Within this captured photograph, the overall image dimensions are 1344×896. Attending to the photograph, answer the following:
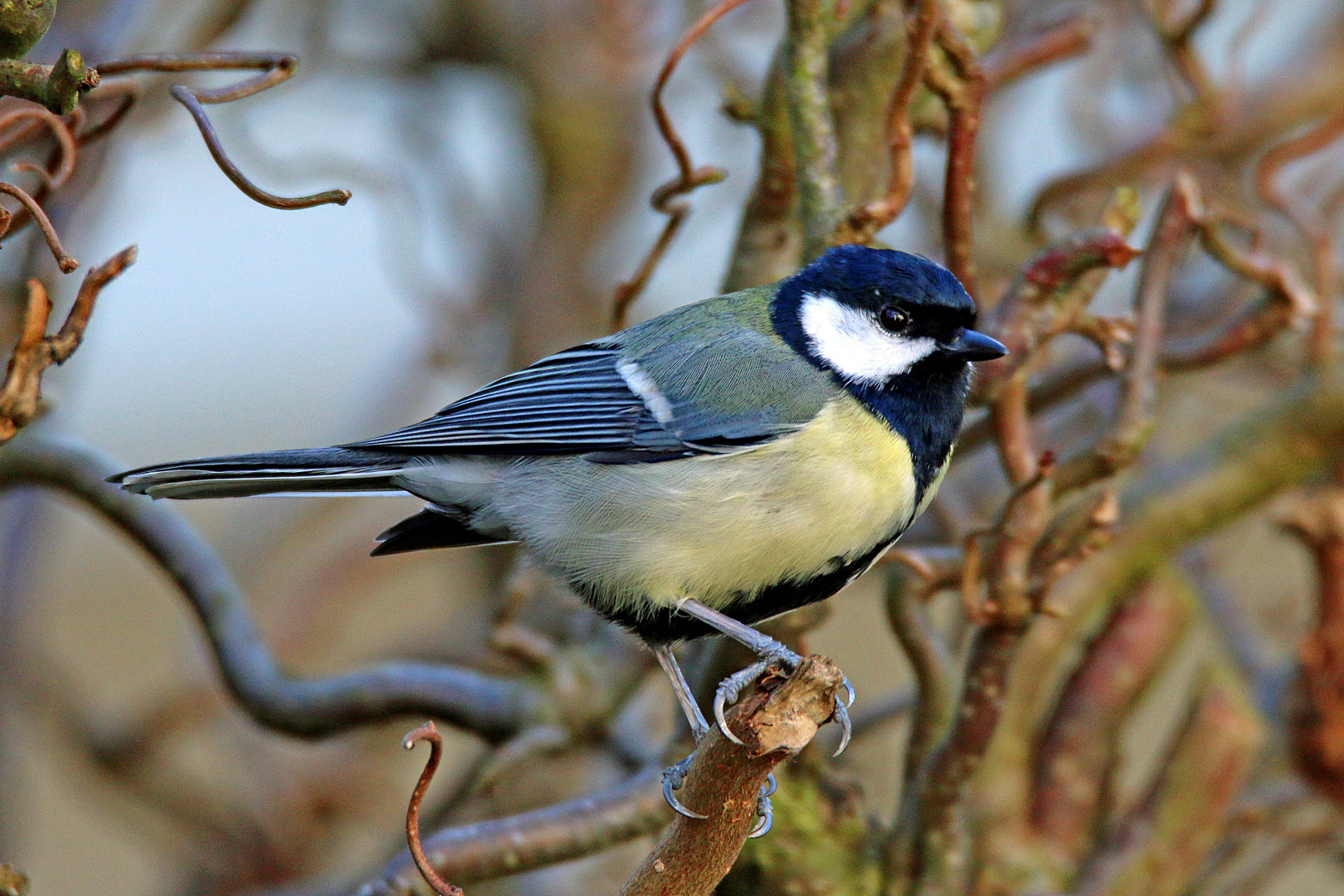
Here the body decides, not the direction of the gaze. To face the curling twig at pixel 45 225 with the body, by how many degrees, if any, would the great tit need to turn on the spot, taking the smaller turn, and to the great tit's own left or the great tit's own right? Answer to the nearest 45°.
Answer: approximately 135° to the great tit's own right

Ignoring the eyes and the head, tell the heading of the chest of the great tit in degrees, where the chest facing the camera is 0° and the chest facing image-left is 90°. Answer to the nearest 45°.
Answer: approximately 270°

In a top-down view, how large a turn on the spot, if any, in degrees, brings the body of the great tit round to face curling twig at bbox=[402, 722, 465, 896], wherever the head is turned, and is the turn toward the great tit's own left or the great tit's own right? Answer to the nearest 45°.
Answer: approximately 135° to the great tit's own right

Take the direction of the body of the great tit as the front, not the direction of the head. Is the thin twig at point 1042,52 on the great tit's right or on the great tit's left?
on the great tit's left

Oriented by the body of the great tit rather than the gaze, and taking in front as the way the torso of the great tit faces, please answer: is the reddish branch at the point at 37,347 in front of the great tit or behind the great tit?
behind
